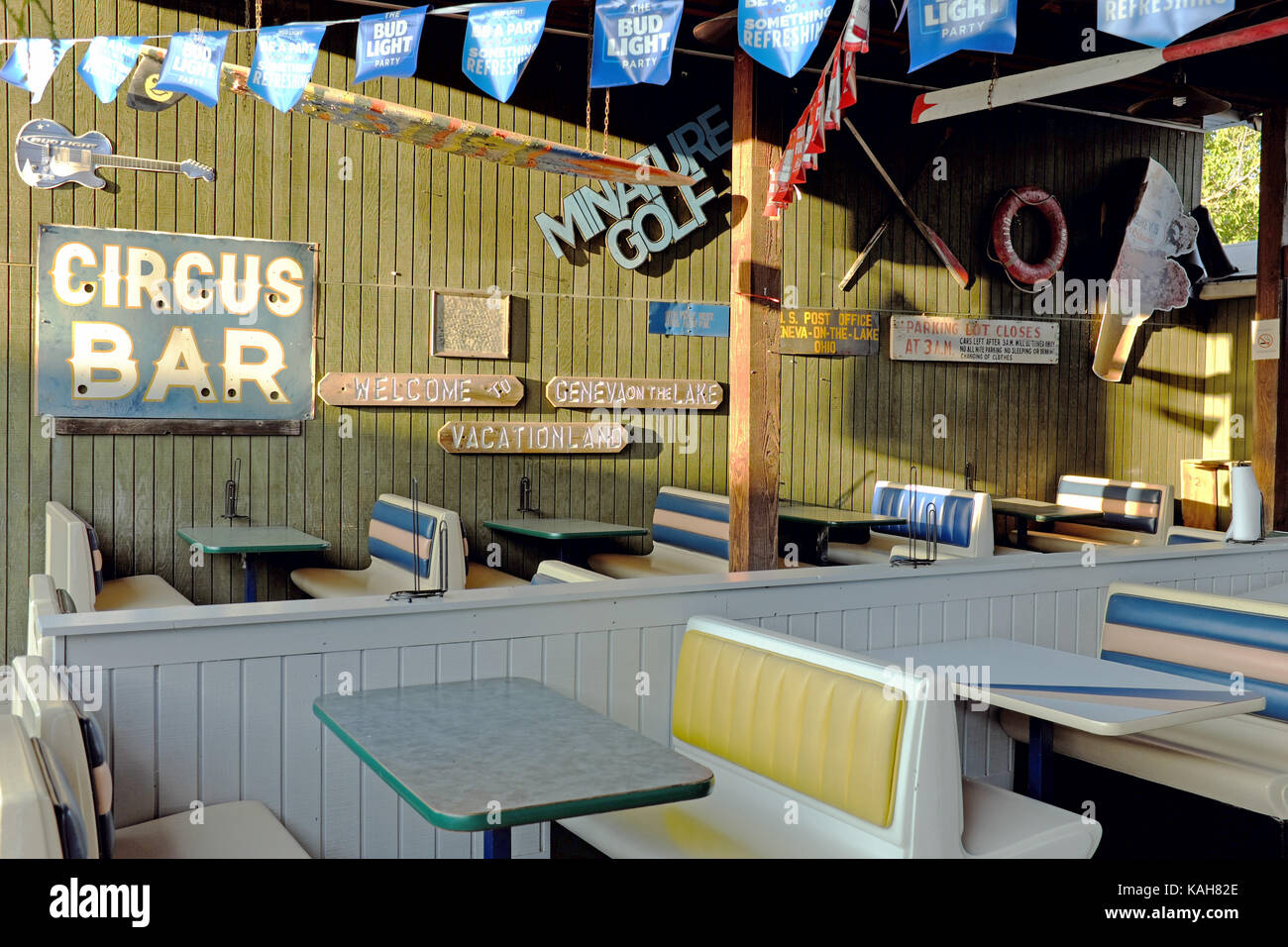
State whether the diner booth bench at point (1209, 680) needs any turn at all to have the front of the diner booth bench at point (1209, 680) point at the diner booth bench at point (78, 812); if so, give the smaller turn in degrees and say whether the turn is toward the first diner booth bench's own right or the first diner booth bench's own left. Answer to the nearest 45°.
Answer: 0° — it already faces it

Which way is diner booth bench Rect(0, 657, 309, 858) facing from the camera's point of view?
to the viewer's right

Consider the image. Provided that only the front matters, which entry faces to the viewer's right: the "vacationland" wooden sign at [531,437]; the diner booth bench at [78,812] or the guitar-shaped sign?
the diner booth bench

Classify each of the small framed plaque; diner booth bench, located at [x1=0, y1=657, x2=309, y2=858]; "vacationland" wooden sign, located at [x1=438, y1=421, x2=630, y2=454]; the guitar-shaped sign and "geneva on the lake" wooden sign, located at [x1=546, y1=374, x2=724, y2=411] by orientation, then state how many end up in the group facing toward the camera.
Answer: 4

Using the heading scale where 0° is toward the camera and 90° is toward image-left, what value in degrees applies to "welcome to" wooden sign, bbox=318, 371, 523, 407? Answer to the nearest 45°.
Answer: approximately 0°

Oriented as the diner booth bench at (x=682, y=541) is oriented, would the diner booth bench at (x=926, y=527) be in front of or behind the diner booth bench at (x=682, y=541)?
behind

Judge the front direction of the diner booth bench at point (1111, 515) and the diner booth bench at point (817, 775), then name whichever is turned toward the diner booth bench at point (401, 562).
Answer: the diner booth bench at point (1111, 515)

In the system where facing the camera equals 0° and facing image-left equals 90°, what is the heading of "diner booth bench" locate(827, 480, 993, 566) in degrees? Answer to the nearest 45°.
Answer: approximately 45°

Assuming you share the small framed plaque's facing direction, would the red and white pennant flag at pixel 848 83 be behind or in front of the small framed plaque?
in front

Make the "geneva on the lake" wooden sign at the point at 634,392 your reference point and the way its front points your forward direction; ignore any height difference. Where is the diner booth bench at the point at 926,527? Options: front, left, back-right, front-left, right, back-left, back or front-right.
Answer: left

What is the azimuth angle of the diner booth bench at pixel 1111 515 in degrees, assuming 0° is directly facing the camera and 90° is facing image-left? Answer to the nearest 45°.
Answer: approximately 45°

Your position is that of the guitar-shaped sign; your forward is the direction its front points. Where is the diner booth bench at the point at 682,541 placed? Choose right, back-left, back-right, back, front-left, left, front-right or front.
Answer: left
